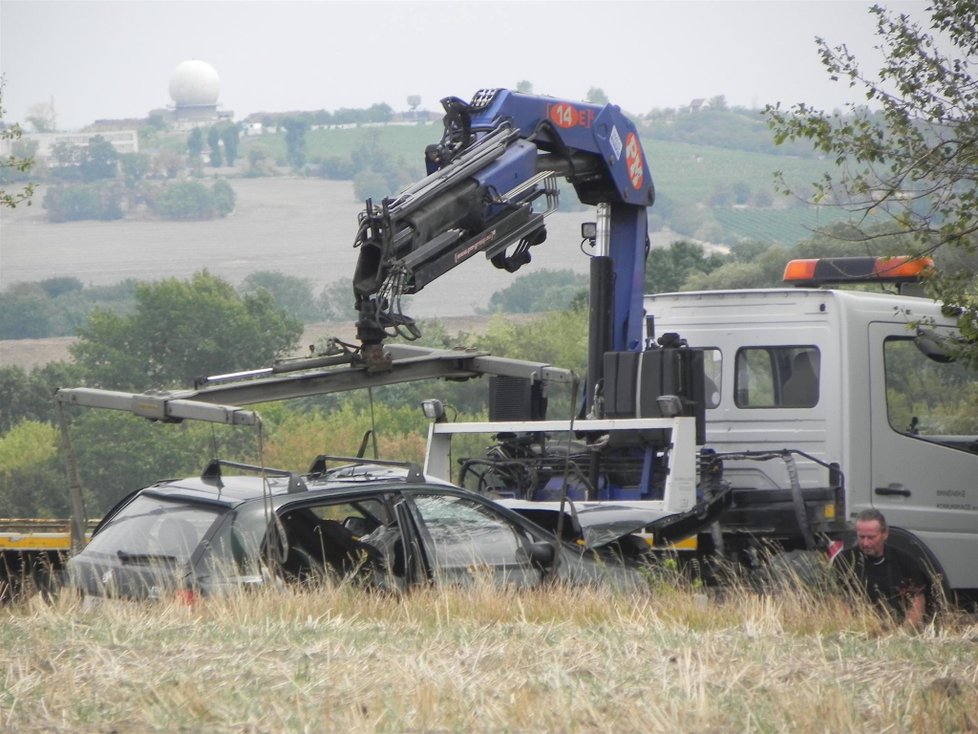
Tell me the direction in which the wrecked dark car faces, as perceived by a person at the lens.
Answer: facing away from the viewer and to the right of the viewer

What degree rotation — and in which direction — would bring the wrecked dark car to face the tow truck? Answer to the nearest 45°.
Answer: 0° — it already faces it

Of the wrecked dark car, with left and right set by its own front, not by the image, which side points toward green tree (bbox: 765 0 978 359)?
front

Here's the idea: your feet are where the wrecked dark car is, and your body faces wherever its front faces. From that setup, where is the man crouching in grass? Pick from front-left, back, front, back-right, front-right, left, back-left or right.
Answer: front-right
